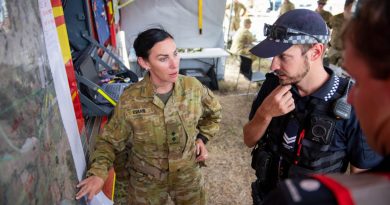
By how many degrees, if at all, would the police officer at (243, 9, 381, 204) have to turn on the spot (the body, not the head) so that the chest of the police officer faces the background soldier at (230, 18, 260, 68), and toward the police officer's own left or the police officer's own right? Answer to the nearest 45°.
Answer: approximately 135° to the police officer's own right

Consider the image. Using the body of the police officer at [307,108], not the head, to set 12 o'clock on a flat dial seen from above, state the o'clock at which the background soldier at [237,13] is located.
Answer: The background soldier is roughly at 4 o'clock from the police officer.

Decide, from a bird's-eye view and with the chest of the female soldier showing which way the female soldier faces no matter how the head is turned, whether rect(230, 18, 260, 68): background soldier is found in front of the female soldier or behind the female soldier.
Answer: behind

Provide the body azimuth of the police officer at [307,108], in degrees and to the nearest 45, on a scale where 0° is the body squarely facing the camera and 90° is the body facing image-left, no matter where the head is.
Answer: approximately 45°

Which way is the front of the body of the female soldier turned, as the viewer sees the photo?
toward the camera

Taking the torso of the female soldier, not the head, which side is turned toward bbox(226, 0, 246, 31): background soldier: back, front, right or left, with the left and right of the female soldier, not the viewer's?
back

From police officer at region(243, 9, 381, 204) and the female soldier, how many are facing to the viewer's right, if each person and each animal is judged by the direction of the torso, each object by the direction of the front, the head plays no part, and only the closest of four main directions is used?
0

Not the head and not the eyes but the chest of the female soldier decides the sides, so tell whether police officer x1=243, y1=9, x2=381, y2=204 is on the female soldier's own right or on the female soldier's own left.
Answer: on the female soldier's own left

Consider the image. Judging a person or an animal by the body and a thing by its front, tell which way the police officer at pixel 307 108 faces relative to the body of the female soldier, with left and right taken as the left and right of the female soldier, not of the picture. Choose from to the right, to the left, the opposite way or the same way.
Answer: to the right

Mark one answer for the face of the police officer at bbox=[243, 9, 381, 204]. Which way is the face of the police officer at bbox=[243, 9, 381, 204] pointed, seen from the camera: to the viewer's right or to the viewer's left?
to the viewer's left
